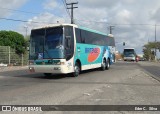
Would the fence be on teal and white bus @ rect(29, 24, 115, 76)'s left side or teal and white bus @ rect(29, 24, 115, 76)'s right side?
on its right

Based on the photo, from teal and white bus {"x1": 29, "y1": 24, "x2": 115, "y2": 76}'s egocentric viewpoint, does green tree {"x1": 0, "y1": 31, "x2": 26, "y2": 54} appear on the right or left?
on its right

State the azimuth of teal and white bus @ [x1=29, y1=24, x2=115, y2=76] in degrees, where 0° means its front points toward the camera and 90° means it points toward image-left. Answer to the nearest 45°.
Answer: approximately 45°
